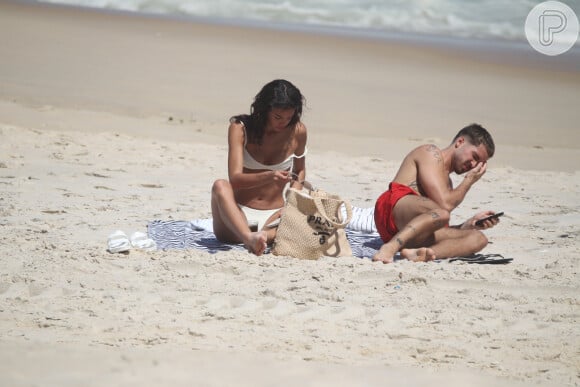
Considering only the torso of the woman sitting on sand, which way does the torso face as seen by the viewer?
toward the camera

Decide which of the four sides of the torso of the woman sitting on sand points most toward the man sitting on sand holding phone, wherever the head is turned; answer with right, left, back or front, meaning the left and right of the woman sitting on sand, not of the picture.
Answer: left

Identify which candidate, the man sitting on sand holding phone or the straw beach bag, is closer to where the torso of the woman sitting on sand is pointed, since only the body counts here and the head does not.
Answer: the straw beach bag

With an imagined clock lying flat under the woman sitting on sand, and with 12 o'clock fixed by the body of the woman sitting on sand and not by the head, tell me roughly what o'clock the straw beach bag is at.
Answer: The straw beach bag is roughly at 11 o'clock from the woman sitting on sand.
